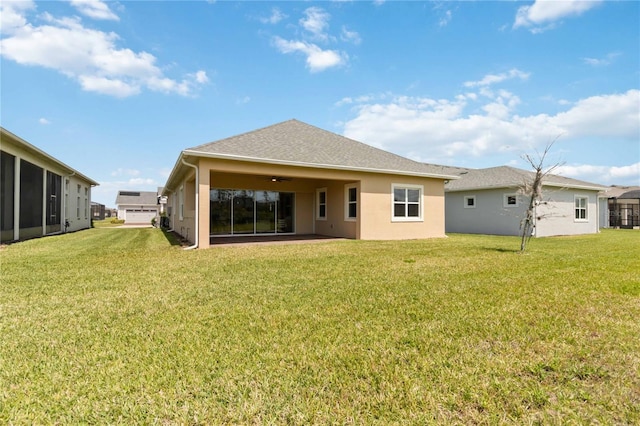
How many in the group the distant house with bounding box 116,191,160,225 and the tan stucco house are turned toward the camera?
1

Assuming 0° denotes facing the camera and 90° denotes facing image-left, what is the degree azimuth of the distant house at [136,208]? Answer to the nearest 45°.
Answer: approximately 0°

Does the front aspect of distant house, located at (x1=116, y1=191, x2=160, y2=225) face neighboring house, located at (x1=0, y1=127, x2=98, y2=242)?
yes

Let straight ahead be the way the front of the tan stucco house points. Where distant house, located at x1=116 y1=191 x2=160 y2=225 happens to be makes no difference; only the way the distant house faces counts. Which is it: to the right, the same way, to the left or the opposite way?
the opposite way

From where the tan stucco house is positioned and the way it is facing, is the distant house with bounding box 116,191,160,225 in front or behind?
in front

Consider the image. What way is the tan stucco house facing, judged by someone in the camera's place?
facing away from the viewer and to the left of the viewer

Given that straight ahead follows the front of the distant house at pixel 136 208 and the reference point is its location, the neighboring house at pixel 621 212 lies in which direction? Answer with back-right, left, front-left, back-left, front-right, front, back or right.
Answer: front-left
